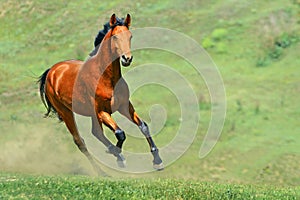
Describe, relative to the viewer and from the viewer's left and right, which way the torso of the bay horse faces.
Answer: facing the viewer and to the right of the viewer
